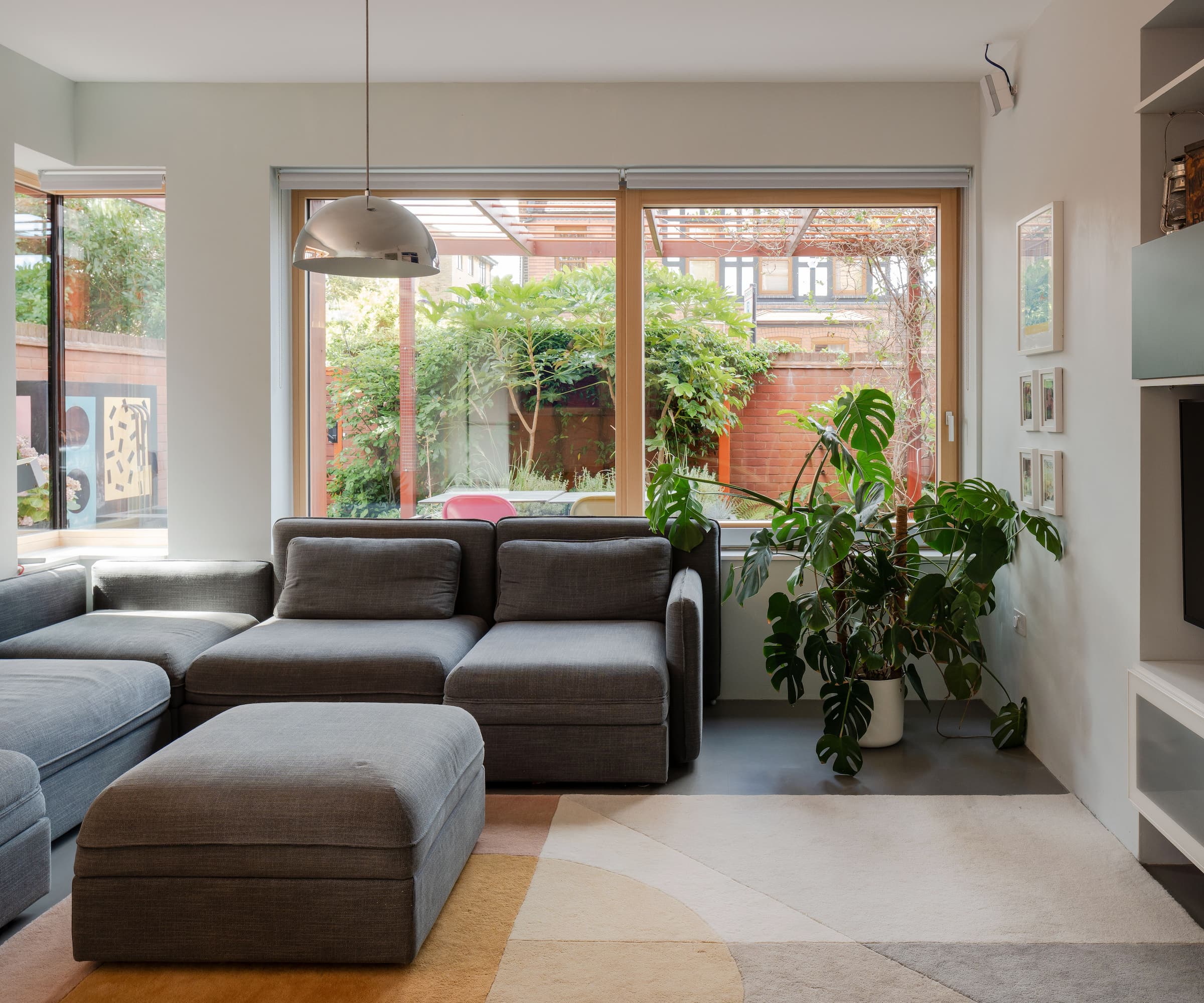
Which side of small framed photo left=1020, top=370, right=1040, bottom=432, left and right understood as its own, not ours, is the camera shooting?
left

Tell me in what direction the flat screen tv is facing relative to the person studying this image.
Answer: facing to the left of the viewer

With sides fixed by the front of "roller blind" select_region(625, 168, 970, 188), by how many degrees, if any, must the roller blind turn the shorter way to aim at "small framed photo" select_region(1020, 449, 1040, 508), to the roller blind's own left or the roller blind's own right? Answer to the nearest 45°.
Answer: approximately 45° to the roller blind's own left

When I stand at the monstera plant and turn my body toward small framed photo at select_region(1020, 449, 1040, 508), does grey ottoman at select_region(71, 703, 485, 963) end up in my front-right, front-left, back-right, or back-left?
back-right
